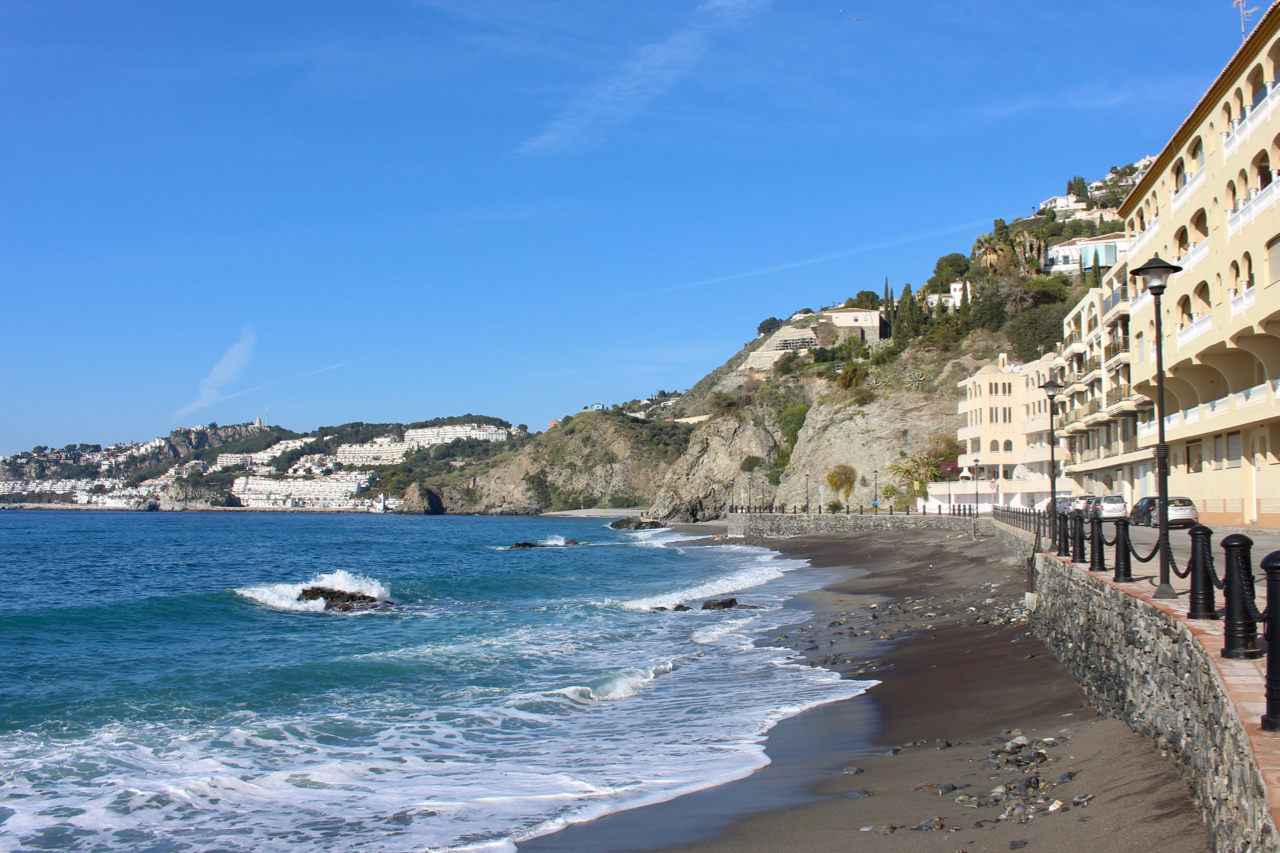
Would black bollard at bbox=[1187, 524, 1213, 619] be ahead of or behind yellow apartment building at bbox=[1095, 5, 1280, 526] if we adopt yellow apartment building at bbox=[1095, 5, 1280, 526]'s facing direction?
ahead

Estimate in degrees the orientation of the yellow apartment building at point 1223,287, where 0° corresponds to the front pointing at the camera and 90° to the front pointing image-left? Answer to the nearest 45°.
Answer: approximately 45°

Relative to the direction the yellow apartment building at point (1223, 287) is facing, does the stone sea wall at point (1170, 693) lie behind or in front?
in front

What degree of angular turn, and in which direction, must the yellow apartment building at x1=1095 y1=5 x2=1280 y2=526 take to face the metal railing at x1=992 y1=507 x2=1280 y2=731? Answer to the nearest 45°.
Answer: approximately 45° to its left

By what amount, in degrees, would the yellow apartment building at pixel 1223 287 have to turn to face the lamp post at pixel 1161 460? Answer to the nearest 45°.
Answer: approximately 45° to its left

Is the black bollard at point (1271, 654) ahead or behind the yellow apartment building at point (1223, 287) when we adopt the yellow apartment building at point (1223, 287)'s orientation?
ahead
